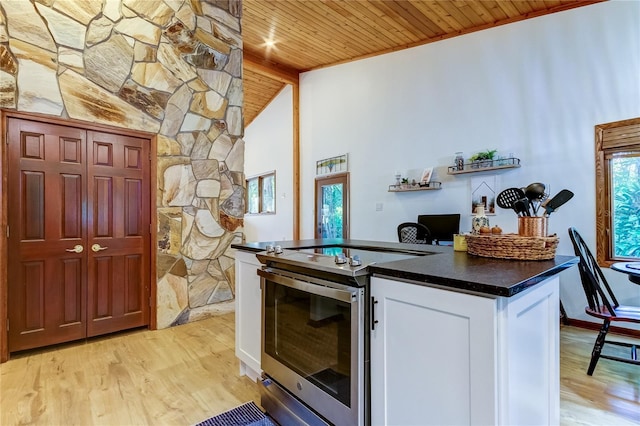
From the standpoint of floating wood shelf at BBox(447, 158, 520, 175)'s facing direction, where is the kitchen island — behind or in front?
in front

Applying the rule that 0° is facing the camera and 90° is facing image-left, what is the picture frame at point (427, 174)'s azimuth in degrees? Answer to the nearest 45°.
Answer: approximately 45°

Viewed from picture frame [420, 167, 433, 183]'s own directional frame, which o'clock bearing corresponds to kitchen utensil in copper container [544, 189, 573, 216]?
The kitchen utensil in copper container is roughly at 10 o'clock from the picture frame.

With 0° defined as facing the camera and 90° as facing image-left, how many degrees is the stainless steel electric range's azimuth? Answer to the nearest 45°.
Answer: approximately 45°

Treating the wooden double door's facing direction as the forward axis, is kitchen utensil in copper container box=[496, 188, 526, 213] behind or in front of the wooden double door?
in front

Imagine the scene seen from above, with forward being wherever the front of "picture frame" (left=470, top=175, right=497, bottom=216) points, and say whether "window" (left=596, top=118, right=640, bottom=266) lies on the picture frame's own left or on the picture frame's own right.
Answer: on the picture frame's own left

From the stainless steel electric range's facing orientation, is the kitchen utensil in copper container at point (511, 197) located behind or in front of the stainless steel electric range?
behind

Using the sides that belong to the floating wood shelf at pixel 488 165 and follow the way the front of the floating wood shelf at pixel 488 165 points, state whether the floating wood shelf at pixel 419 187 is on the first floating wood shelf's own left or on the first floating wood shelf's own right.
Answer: on the first floating wood shelf's own right

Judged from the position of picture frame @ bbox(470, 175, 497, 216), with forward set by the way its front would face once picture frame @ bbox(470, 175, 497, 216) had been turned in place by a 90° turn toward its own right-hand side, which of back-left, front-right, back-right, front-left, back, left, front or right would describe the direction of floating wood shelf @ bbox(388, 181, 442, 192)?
front-left

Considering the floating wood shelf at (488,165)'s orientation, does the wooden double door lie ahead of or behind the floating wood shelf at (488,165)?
ahead
